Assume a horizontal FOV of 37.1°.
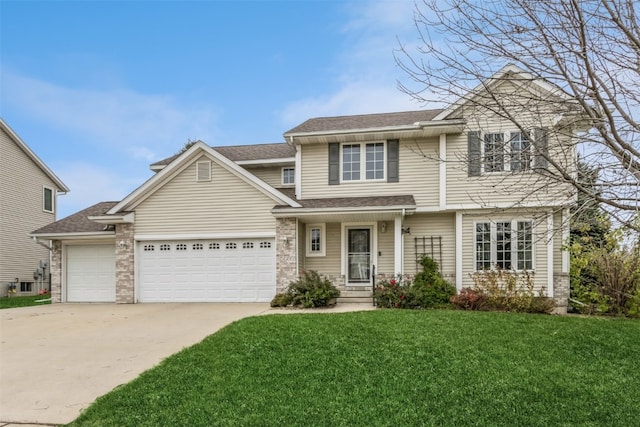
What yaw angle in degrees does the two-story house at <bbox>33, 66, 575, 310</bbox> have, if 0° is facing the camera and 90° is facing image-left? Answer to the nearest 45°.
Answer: approximately 0°

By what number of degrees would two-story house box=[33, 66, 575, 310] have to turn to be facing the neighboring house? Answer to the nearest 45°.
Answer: approximately 135° to its right

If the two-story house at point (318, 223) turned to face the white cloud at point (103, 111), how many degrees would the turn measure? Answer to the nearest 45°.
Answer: approximately 135° to its right
